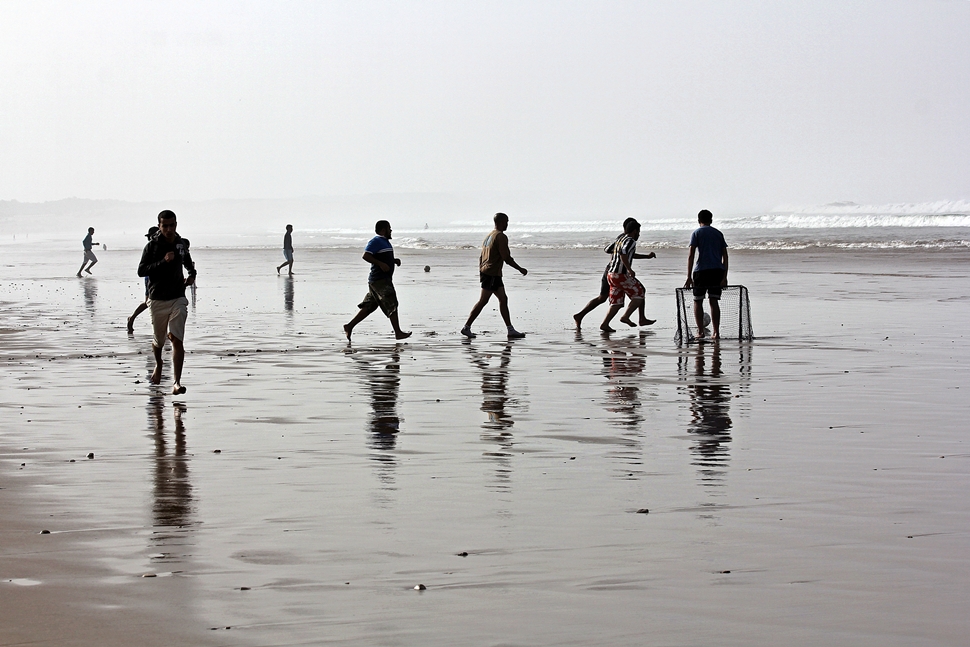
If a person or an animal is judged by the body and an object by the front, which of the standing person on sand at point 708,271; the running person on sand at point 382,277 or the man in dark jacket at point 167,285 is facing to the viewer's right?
the running person on sand at point 382,277

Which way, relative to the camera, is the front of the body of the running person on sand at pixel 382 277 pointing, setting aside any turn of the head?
to the viewer's right

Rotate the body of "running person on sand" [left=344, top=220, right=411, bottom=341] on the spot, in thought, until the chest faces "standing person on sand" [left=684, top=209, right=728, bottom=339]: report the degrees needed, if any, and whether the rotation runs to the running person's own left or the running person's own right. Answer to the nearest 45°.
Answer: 0° — they already face them

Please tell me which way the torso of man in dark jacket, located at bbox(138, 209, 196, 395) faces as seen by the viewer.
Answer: toward the camera

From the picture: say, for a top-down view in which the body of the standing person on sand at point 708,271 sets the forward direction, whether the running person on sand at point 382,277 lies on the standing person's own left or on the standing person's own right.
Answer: on the standing person's own left

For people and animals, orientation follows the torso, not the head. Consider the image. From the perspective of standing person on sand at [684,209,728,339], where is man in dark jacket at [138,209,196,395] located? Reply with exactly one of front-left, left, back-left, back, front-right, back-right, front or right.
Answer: back-left

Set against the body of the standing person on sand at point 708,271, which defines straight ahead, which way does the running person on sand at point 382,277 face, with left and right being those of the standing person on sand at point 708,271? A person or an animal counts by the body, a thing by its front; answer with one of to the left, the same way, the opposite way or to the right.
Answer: to the right

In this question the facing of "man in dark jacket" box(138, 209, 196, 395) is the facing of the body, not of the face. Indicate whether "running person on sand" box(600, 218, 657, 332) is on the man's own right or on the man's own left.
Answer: on the man's own left

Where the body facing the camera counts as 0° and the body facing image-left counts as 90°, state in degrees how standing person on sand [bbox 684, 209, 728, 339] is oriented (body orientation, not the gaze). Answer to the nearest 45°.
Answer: approximately 180°

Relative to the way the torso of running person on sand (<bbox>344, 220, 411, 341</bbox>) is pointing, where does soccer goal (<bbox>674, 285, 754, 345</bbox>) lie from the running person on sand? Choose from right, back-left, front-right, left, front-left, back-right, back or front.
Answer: front

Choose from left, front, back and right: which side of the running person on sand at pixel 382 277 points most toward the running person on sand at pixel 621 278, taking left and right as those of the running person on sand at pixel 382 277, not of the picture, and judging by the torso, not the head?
front
